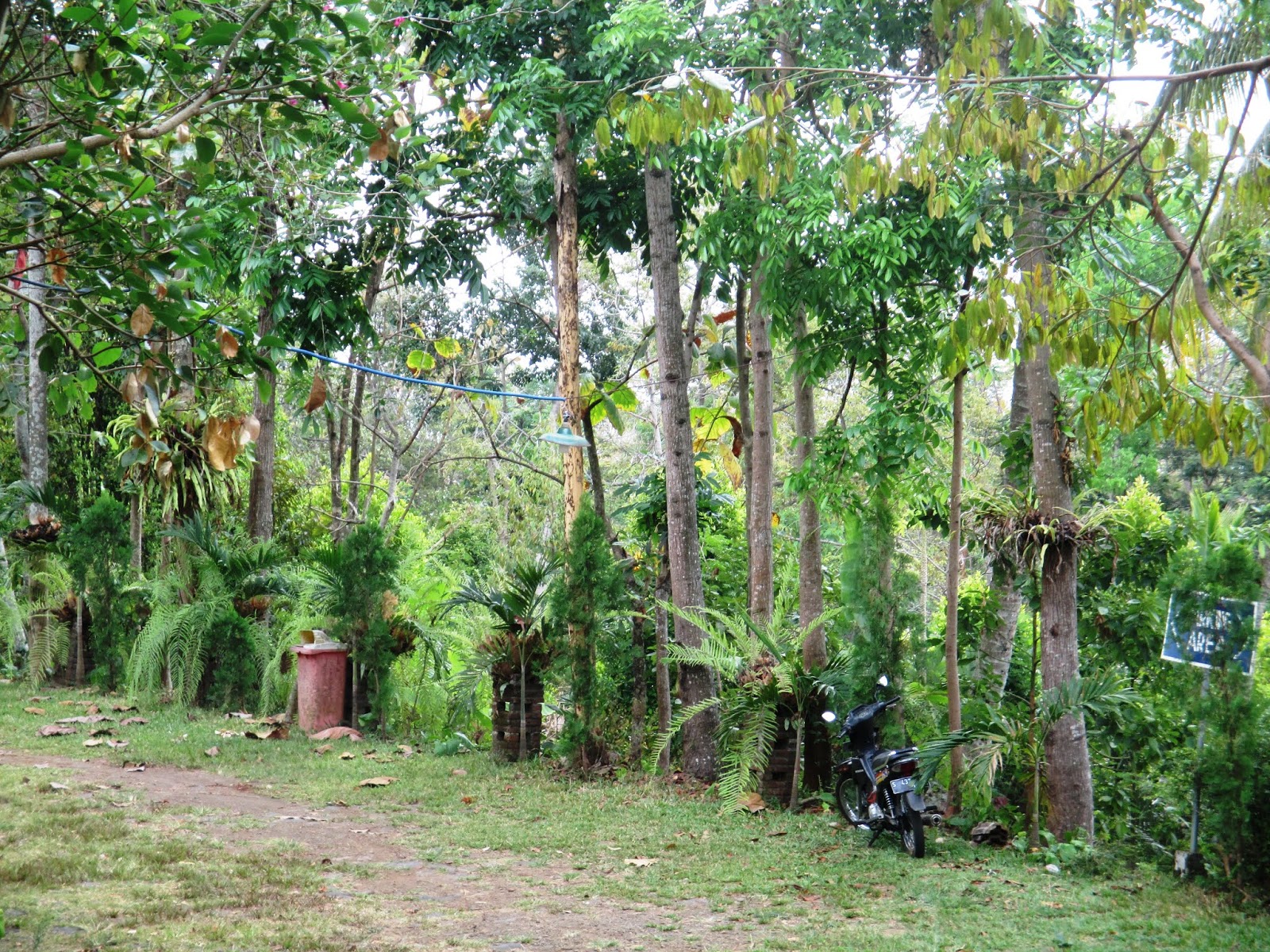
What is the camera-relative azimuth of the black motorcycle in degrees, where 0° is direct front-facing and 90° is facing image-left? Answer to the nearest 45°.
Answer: approximately 135°

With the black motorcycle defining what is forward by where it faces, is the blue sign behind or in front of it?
behind

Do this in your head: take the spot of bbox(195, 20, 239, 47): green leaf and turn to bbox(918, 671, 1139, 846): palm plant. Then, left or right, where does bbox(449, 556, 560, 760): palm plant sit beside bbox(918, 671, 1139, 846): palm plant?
left

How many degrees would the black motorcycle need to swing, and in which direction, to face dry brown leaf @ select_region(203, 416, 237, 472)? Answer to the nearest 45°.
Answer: approximately 90° to its left

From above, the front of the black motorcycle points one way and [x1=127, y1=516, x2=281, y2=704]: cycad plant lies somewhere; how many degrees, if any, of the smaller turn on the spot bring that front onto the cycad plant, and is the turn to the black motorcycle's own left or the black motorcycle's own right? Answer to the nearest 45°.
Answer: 0° — it already faces it
